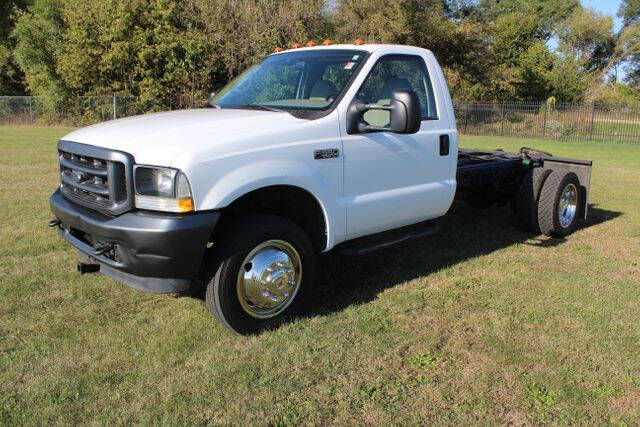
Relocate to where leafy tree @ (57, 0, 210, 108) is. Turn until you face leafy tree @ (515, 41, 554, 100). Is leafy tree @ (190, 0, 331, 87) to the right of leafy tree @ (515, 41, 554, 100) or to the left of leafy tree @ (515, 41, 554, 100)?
right

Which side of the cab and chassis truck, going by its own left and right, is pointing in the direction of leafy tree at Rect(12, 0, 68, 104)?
right

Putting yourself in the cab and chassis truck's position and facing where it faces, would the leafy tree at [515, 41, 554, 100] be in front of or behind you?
behind

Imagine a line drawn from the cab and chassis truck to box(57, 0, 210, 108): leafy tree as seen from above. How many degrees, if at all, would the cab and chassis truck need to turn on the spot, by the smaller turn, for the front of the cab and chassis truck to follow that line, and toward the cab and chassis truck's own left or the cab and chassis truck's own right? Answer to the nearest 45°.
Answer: approximately 135° to the cab and chassis truck's own right

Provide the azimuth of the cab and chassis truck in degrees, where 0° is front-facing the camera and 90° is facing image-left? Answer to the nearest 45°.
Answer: approximately 45°

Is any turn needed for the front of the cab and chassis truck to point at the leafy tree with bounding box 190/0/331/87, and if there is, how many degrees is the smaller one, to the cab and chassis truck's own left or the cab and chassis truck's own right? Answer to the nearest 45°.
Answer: approximately 135° to the cab and chassis truck's own right

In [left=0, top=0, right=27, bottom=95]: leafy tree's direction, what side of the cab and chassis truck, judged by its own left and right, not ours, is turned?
right

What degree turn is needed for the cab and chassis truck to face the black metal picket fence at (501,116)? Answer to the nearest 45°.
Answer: approximately 135° to its right
